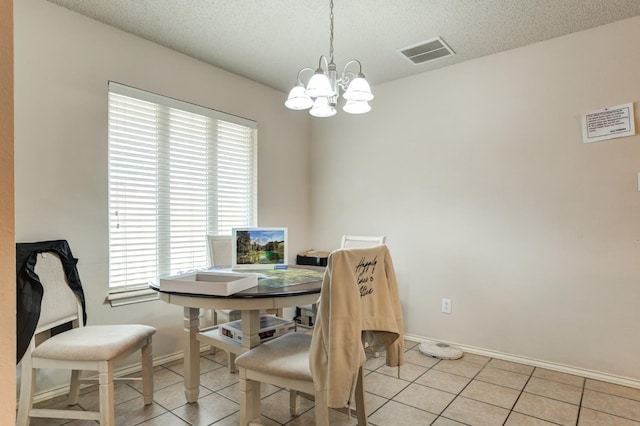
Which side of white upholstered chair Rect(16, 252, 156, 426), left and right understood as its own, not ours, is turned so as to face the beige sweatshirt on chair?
front

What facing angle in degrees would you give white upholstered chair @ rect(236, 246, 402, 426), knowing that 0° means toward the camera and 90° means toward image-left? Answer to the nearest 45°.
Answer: approximately 135°

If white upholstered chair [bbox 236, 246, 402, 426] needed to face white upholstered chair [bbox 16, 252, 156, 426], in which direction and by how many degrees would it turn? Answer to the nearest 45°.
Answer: approximately 45° to its left

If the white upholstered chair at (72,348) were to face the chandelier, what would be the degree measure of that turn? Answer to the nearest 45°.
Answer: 0° — it already faces it

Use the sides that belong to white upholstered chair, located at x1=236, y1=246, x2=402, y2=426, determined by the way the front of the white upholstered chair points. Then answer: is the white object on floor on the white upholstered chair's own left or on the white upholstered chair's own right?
on the white upholstered chair's own right

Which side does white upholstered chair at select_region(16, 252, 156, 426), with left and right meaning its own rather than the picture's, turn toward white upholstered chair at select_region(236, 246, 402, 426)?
front

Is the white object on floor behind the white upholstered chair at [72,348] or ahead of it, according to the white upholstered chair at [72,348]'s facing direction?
ahead

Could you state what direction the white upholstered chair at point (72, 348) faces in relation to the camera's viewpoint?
facing the viewer and to the right of the viewer

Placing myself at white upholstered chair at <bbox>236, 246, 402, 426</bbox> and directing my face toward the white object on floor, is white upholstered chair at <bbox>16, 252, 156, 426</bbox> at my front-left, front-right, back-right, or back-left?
back-left
